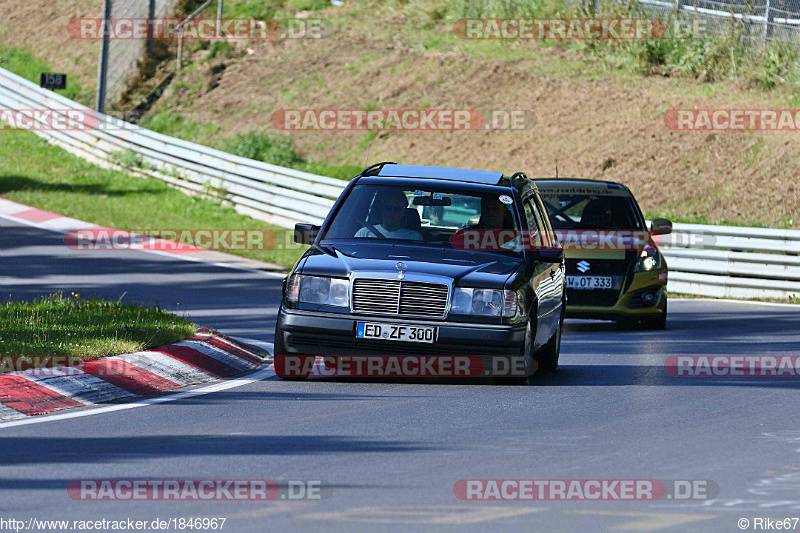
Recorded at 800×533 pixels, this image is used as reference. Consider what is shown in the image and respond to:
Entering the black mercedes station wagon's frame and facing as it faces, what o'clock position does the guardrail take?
The guardrail is roughly at 7 o'clock from the black mercedes station wagon.

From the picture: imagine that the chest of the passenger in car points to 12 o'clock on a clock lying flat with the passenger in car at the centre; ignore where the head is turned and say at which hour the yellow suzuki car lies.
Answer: The yellow suzuki car is roughly at 7 o'clock from the passenger in car.

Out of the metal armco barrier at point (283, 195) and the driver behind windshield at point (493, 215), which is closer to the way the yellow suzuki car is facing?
the driver behind windshield

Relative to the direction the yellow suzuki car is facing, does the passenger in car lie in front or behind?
in front

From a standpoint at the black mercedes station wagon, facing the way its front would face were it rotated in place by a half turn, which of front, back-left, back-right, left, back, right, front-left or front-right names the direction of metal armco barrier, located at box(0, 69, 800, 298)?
front

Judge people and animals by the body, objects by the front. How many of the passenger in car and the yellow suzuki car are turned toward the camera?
2

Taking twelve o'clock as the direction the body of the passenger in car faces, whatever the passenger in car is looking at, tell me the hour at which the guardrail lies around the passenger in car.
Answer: The guardrail is roughly at 7 o'clock from the passenger in car.

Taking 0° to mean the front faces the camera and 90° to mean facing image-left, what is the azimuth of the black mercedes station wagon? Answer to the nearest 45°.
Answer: approximately 0°

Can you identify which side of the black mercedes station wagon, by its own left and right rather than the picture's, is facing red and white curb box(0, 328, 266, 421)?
right

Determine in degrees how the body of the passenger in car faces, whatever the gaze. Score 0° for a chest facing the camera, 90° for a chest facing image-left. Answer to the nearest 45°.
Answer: approximately 0°

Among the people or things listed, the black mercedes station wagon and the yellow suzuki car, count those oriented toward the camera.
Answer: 2
